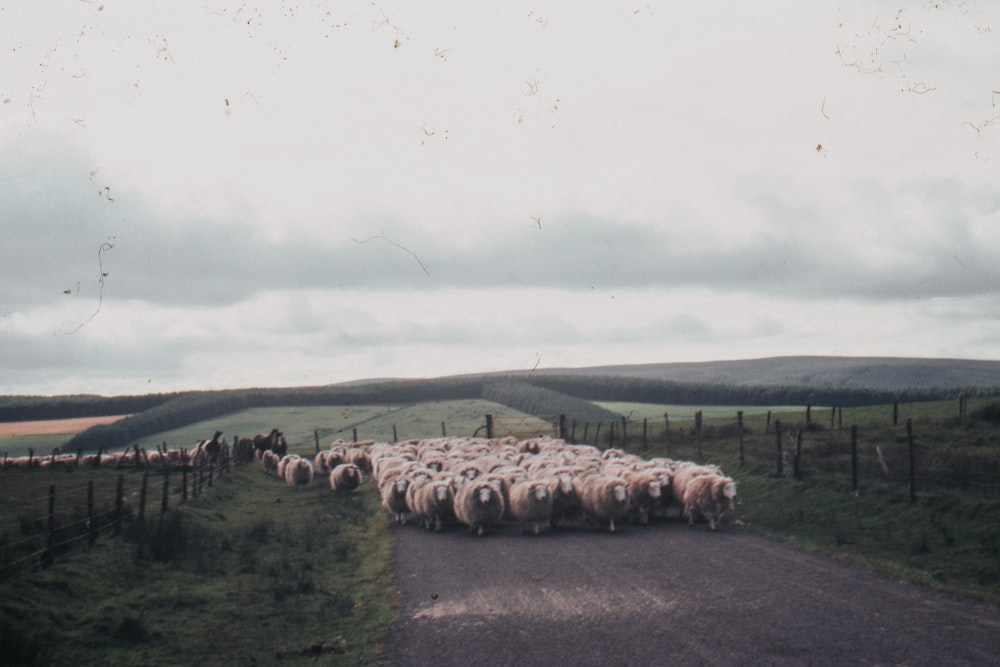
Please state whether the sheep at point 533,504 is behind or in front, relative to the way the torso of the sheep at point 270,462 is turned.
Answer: in front

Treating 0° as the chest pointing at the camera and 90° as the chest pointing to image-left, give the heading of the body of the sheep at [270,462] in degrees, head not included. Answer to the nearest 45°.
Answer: approximately 0°

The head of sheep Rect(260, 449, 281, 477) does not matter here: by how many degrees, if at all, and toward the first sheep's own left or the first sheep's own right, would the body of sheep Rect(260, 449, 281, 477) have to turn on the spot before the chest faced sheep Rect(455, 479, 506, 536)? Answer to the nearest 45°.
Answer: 0° — it already faces it

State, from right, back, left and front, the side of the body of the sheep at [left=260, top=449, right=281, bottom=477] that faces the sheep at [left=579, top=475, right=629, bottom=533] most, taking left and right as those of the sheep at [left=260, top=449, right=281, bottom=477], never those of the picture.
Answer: front

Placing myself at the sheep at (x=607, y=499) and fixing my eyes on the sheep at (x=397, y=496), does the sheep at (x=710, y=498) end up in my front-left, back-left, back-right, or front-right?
back-right

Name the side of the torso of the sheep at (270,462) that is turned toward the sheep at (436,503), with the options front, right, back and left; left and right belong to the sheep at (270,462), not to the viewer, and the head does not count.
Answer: front

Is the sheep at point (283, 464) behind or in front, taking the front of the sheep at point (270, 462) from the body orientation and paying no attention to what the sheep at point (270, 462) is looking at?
in front

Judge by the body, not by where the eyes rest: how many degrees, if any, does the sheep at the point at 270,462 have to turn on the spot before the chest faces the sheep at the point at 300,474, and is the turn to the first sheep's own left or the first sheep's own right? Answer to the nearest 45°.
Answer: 0° — it already faces it
